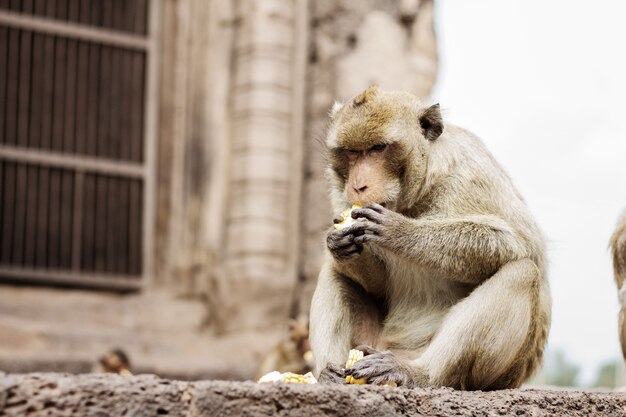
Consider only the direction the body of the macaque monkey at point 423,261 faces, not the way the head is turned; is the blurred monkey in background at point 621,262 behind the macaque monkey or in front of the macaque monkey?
behind

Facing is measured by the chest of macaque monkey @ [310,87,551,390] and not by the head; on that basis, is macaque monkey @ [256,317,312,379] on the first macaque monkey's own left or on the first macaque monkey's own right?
on the first macaque monkey's own right

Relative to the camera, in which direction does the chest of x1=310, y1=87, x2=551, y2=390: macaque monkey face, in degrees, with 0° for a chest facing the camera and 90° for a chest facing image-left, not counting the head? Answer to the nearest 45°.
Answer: approximately 45°

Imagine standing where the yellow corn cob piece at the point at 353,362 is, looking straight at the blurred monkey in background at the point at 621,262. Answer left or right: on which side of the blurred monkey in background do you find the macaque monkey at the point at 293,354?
left
